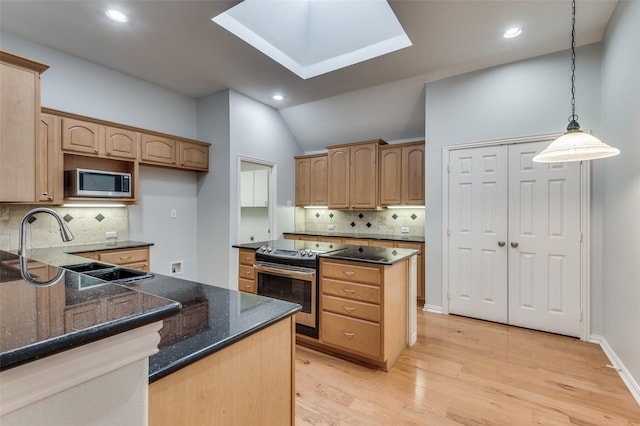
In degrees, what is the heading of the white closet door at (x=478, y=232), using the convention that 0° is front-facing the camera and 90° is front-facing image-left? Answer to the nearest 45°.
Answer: approximately 45°

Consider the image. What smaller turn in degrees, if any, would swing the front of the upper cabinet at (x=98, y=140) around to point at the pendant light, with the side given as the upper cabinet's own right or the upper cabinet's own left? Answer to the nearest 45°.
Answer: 0° — it already faces it

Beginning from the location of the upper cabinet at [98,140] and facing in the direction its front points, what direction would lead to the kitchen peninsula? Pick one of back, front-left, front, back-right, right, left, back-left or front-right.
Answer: front-right

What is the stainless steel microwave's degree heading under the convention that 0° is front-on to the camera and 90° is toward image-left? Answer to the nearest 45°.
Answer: approximately 315°

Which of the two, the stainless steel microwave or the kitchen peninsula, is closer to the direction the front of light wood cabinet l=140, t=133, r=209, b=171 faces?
the kitchen peninsula

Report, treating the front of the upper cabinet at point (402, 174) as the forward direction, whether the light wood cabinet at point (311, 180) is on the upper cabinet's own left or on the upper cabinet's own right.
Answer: on the upper cabinet's own right

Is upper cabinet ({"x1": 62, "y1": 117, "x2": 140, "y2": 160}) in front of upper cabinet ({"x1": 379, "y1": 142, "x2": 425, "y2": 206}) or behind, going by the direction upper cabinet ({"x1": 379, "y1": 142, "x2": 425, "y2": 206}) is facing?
in front

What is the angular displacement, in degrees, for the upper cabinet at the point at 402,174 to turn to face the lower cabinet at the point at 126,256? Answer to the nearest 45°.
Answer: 0° — it already faces it

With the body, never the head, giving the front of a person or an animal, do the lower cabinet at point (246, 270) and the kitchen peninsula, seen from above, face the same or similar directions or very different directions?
very different directions

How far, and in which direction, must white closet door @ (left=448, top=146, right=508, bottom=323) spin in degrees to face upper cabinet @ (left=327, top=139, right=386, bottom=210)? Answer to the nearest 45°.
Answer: approximately 45° to its right

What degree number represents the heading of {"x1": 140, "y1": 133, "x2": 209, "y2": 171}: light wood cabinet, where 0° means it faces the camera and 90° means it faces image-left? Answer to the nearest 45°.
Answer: approximately 315°

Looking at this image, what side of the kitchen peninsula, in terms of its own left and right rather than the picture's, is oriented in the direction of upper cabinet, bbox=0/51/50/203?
left
